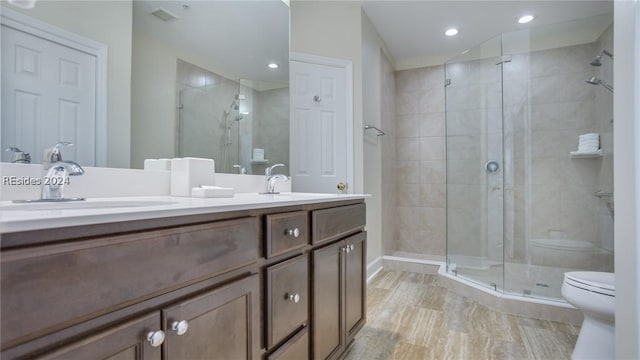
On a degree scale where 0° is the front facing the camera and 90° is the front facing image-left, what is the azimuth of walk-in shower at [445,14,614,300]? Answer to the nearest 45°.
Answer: approximately 45°

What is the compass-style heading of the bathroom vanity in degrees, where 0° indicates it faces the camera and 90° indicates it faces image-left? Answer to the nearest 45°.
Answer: approximately 315°

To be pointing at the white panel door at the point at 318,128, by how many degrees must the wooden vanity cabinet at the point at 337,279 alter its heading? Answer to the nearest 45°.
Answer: approximately 135° to its left

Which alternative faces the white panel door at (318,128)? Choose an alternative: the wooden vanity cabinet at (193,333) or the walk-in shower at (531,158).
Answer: the walk-in shower

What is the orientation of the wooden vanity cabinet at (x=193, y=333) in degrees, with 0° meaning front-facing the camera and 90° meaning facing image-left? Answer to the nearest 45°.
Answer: approximately 315°

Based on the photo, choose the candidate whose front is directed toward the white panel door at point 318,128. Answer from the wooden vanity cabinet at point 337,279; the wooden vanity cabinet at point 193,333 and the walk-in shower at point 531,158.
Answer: the walk-in shower
